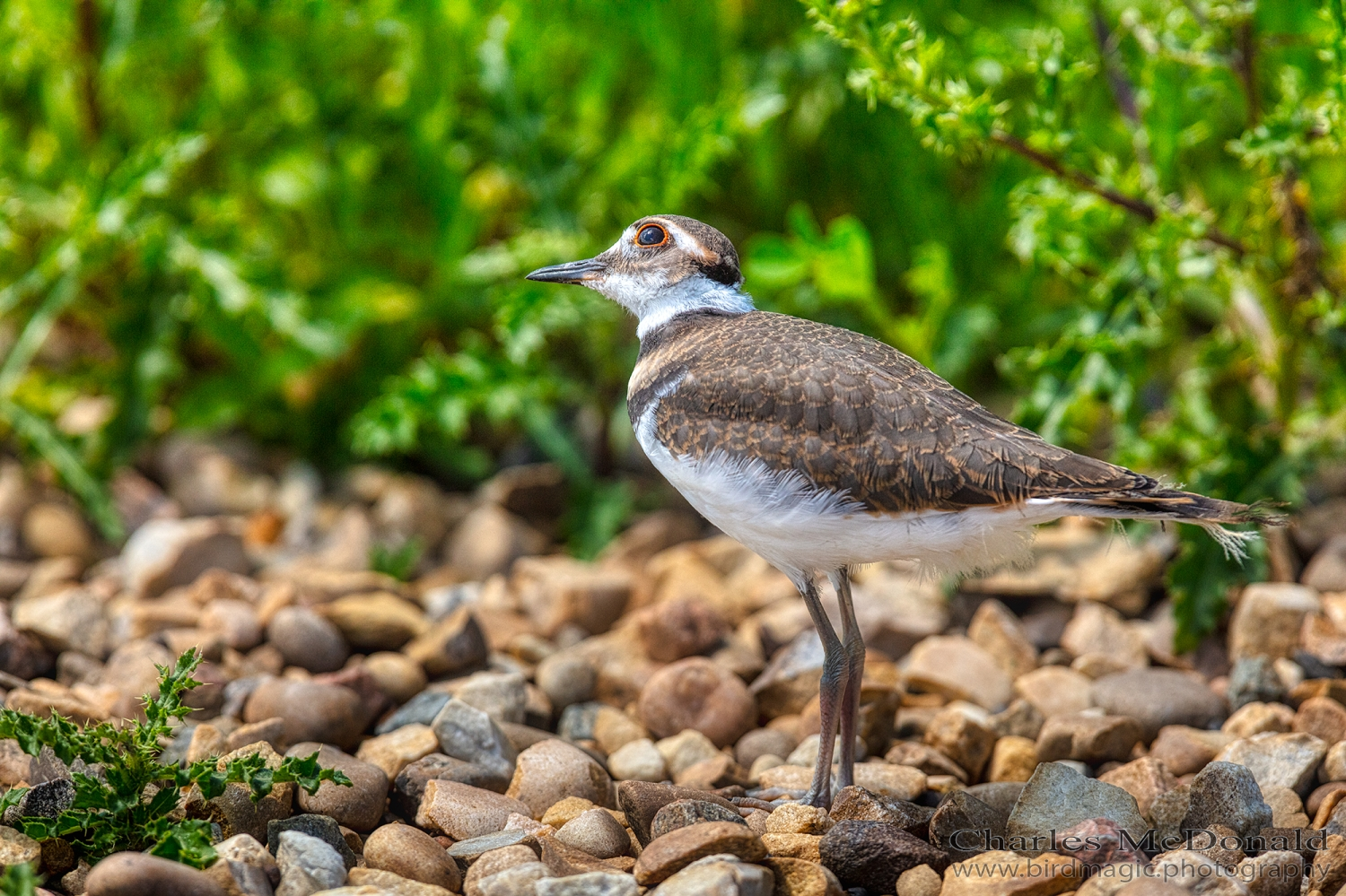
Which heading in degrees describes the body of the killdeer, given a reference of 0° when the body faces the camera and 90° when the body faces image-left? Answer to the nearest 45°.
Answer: approximately 90°

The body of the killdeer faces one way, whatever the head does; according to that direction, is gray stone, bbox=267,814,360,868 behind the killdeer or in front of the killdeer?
in front

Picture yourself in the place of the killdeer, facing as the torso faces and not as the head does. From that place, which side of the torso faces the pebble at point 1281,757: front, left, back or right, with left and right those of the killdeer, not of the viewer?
back

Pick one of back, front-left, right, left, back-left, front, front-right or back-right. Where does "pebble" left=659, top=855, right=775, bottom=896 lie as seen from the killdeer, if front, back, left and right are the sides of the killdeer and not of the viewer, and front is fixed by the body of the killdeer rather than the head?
left

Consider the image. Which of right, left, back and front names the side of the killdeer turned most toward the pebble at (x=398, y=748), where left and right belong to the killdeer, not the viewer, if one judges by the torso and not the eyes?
front

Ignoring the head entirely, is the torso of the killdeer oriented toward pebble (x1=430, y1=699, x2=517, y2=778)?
yes

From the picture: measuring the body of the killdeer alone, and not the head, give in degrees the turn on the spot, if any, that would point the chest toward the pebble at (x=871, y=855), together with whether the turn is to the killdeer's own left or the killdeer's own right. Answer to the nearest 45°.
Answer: approximately 90° to the killdeer's own left

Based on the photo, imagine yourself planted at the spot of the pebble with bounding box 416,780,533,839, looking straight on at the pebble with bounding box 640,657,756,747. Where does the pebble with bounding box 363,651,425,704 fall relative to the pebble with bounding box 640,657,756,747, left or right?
left

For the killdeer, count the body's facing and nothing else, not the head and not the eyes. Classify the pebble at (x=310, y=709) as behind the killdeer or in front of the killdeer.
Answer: in front

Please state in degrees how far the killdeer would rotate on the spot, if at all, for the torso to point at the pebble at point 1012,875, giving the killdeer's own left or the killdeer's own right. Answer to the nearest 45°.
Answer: approximately 135° to the killdeer's own left

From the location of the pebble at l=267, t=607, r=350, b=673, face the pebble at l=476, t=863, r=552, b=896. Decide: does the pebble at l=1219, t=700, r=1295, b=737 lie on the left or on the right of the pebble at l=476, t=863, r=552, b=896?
left

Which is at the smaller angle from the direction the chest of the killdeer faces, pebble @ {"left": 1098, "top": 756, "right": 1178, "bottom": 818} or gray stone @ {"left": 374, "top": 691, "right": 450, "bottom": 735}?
the gray stone
